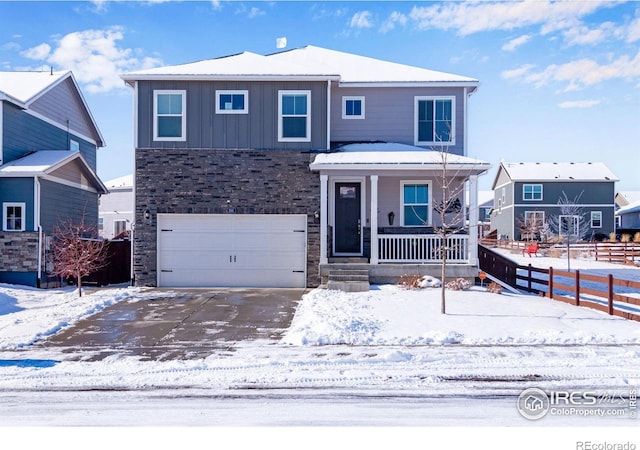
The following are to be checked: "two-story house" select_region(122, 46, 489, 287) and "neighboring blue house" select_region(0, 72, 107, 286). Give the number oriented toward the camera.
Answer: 2

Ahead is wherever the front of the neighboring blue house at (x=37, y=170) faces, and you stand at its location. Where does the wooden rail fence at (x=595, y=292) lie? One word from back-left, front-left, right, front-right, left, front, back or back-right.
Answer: front-left

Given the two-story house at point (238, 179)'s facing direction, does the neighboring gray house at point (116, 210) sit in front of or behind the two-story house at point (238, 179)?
behind

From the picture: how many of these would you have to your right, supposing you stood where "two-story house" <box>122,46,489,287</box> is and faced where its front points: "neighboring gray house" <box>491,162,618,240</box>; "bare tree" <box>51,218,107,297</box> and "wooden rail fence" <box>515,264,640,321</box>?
1

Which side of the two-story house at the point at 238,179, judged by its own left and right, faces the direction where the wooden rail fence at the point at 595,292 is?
left

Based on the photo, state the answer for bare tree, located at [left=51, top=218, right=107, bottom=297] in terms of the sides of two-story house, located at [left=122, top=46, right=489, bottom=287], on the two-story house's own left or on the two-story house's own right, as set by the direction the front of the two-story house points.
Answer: on the two-story house's own right

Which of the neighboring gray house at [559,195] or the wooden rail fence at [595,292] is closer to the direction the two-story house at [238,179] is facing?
the wooden rail fence

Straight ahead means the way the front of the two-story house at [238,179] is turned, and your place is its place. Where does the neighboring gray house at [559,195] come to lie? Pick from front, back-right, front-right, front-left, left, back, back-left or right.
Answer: back-left

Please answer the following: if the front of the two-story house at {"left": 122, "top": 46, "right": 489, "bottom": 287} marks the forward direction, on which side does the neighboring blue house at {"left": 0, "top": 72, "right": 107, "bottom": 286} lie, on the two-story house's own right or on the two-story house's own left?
on the two-story house's own right

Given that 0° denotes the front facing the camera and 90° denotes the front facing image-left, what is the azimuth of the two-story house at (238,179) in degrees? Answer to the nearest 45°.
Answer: approximately 0°

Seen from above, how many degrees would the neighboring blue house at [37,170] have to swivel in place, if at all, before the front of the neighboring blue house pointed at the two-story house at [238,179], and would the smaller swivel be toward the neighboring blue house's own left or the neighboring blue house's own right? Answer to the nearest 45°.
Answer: approximately 45° to the neighboring blue house's own left
